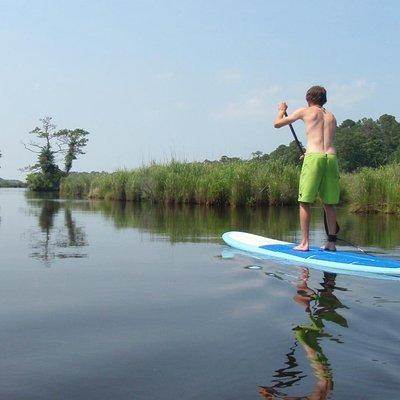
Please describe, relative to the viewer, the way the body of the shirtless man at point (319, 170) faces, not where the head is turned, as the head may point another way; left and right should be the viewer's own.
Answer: facing away from the viewer and to the left of the viewer

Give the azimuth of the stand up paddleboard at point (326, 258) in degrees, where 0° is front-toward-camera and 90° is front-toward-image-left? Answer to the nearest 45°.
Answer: approximately 90°

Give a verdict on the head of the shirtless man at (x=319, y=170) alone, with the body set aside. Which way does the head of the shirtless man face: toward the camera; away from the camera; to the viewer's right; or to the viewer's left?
away from the camera
